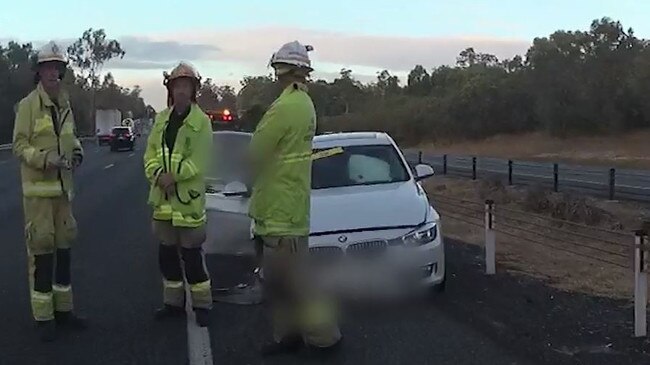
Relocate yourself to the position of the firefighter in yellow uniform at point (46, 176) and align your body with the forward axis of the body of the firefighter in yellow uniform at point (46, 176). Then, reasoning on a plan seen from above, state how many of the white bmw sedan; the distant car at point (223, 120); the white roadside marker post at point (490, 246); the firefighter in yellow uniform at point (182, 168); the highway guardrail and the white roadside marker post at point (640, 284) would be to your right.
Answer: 0

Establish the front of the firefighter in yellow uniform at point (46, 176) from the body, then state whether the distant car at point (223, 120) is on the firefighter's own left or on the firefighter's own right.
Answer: on the firefighter's own left

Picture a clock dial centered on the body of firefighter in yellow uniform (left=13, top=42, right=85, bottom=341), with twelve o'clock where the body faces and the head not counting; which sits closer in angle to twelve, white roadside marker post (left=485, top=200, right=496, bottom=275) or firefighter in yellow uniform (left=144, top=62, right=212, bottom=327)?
the firefighter in yellow uniform

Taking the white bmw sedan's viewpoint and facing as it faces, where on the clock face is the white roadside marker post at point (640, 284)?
The white roadside marker post is roughly at 10 o'clock from the white bmw sedan.

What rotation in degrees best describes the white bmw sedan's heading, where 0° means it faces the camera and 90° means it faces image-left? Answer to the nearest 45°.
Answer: approximately 0°

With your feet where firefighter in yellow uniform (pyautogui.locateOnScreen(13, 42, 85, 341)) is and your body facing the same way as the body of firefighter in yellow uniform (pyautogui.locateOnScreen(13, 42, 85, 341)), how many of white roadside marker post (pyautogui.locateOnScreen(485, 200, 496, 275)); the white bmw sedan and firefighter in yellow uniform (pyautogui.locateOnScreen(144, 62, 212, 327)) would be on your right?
0

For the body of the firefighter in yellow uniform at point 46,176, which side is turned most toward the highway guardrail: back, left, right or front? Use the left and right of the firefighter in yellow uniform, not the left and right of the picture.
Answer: left

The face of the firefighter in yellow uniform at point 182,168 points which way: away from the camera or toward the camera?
toward the camera

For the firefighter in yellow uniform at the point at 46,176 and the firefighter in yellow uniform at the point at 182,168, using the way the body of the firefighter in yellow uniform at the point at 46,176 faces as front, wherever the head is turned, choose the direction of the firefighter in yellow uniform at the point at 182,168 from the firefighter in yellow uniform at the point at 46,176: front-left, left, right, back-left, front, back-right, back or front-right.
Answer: front-left

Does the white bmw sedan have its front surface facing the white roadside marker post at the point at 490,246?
no

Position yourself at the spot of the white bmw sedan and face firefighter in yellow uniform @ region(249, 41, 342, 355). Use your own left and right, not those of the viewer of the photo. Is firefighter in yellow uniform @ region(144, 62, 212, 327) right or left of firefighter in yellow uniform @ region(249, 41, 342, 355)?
right

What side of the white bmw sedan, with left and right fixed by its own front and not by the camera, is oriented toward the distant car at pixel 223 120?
back

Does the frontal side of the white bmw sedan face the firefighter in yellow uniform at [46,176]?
no

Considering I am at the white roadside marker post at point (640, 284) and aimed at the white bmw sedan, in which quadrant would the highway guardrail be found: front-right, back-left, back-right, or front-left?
front-right

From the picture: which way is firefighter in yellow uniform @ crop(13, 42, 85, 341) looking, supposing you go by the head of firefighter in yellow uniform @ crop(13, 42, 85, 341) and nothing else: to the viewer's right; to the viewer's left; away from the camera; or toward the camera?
toward the camera

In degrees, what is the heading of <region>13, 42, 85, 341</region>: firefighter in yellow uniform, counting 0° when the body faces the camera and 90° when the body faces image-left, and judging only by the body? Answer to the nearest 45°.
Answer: approximately 315°

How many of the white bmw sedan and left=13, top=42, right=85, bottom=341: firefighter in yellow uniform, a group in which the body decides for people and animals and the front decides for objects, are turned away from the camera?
0

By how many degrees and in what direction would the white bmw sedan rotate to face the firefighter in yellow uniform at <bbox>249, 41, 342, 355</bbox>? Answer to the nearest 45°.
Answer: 0° — it already faces them

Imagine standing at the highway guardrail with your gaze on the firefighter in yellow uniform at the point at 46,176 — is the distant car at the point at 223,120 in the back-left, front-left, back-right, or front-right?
back-right
